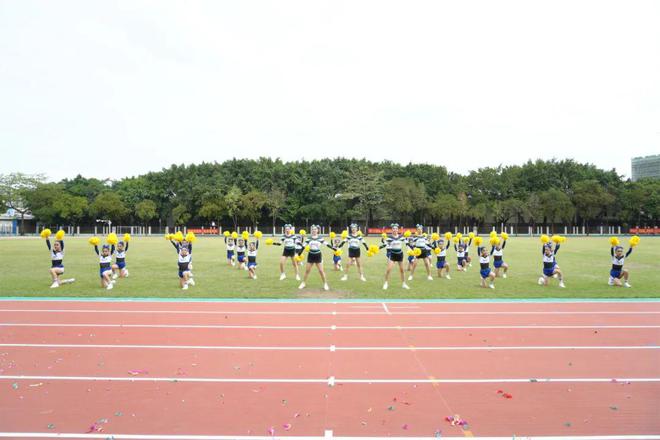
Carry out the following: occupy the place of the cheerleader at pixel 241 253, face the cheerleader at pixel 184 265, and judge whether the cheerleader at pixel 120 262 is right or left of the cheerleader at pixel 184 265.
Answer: right

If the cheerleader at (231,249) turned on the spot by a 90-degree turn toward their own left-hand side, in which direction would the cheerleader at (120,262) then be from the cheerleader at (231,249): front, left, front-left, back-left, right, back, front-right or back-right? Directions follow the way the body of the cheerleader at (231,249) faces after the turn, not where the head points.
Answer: back-right

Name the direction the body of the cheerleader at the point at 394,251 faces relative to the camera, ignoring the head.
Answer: toward the camera

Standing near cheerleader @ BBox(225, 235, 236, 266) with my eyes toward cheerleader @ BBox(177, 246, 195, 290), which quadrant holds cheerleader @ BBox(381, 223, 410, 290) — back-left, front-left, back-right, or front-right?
front-left

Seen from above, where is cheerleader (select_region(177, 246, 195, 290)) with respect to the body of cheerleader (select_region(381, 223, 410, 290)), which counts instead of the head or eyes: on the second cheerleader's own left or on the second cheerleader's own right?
on the second cheerleader's own right

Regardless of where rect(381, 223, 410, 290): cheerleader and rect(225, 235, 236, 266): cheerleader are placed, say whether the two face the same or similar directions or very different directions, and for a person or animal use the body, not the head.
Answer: same or similar directions

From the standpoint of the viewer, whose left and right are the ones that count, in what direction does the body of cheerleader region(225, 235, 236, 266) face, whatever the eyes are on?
facing the viewer

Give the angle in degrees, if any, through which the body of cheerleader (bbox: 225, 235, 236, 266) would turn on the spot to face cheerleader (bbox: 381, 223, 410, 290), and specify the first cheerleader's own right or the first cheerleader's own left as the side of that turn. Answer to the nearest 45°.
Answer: approximately 45° to the first cheerleader's own left

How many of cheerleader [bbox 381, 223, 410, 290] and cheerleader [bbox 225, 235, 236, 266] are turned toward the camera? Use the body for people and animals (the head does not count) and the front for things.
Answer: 2

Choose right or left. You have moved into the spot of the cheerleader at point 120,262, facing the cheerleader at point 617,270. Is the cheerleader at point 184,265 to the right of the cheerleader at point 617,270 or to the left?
right

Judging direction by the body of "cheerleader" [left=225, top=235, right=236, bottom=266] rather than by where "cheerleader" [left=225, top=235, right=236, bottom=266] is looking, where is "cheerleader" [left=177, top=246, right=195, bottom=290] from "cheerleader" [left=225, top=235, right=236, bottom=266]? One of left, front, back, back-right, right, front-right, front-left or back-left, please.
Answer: front

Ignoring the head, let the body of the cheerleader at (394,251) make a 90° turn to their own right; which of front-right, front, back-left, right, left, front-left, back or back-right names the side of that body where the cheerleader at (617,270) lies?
back
